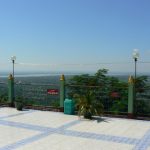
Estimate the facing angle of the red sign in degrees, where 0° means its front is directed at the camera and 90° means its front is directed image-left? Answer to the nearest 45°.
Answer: approximately 0°

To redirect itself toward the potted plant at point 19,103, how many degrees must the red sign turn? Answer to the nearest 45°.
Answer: approximately 90° to its right

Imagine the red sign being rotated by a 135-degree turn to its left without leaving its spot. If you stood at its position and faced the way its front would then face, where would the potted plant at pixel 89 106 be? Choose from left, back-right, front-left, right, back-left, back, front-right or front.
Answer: right
